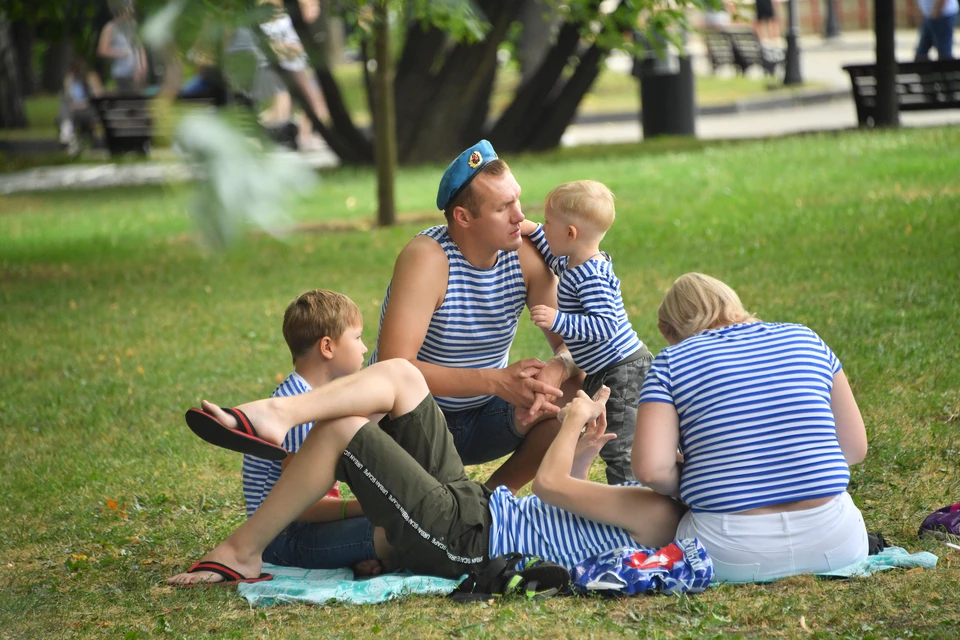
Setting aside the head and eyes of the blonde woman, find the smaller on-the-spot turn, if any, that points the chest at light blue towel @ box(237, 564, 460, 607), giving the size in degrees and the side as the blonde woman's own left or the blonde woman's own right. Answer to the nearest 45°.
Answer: approximately 90° to the blonde woman's own left

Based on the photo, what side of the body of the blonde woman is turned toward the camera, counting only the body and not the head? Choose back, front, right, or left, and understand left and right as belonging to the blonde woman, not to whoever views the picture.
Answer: back

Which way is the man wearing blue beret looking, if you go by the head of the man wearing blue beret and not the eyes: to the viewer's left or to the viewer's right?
to the viewer's right

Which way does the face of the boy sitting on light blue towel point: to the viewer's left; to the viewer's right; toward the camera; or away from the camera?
to the viewer's right

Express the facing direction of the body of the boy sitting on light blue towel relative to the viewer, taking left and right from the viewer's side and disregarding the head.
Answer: facing to the right of the viewer

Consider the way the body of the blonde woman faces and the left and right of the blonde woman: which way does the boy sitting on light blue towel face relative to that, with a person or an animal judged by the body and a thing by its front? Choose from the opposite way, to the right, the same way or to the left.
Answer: to the right

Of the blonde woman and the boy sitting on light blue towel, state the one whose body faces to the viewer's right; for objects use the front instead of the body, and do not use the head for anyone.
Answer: the boy sitting on light blue towel

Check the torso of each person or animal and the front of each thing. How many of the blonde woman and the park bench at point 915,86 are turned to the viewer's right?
0

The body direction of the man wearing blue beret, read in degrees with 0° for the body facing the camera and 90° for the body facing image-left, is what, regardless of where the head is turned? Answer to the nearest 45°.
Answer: approximately 315°
